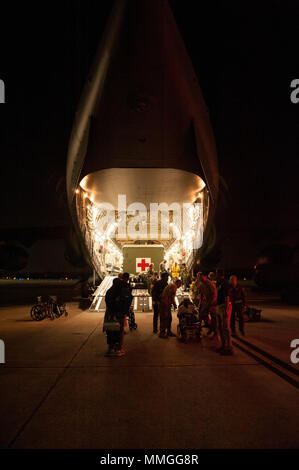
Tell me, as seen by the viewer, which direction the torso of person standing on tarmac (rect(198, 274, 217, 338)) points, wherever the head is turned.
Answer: to the viewer's left

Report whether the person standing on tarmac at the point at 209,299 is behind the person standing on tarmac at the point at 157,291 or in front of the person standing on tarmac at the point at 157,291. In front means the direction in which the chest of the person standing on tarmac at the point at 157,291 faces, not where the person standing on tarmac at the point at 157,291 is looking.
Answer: in front

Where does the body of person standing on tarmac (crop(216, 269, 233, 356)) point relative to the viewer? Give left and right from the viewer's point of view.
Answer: facing to the left of the viewer

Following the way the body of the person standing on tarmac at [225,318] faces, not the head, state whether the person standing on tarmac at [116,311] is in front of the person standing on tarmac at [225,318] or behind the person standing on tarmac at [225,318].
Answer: in front

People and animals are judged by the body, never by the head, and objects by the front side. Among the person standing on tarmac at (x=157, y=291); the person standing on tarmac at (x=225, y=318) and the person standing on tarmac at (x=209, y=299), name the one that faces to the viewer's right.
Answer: the person standing on tarmac at (x=157, y=291)

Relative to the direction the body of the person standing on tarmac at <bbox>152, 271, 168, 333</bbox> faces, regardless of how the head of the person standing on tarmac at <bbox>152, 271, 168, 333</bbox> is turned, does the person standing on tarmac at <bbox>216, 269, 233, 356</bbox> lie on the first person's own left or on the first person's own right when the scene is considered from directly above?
on the first person's own right

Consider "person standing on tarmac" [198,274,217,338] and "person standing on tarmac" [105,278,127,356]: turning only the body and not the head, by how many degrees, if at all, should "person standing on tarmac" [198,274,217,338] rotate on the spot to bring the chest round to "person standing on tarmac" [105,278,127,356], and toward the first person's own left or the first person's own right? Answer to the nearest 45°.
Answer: approximately 45° to the first person's own left

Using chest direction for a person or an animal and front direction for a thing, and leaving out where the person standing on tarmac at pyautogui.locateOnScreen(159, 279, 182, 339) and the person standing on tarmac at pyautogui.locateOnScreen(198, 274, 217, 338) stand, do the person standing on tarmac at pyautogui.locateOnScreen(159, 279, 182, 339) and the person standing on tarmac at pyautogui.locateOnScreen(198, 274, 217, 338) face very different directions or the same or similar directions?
very different directions
